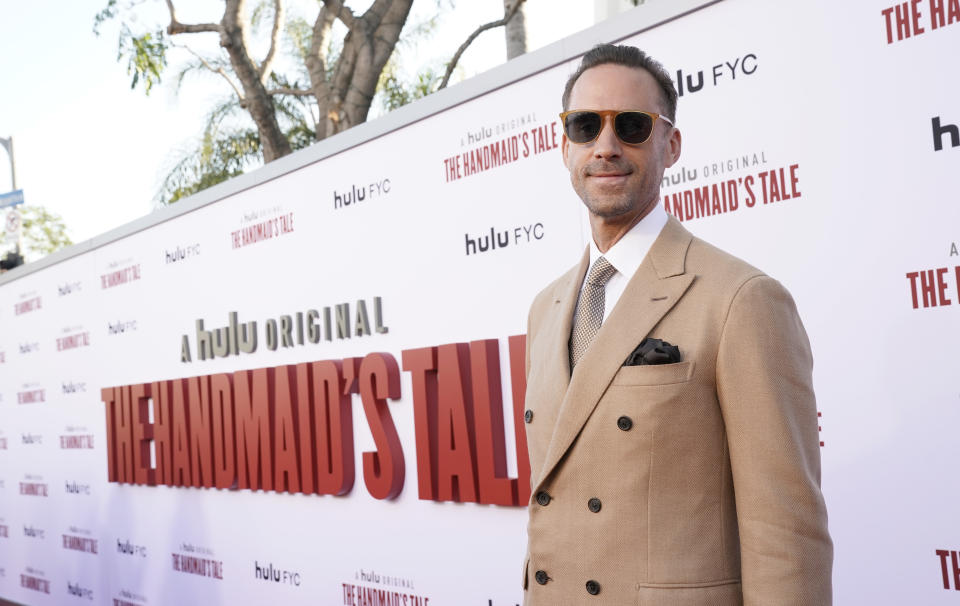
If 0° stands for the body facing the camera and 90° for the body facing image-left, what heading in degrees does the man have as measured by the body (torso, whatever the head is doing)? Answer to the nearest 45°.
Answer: approximately 45°

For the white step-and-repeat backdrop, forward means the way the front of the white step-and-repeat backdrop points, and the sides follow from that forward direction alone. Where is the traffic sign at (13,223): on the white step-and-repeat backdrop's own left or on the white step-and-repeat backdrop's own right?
on the white step-and-repeat backdrop's own right

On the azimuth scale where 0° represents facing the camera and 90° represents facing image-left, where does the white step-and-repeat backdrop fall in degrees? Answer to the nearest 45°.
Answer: approximately 45°

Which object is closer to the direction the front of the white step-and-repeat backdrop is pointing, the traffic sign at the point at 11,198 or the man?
the man

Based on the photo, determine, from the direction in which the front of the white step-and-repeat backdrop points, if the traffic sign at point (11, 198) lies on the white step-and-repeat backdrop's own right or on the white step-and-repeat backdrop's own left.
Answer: on the white step-and-repeat backdrop's own right

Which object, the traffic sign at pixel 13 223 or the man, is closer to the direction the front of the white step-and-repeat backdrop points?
the man

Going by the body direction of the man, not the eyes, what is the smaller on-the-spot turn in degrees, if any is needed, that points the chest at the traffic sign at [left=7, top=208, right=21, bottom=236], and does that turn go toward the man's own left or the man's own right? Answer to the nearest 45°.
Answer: approximately 90° to the man's own right
